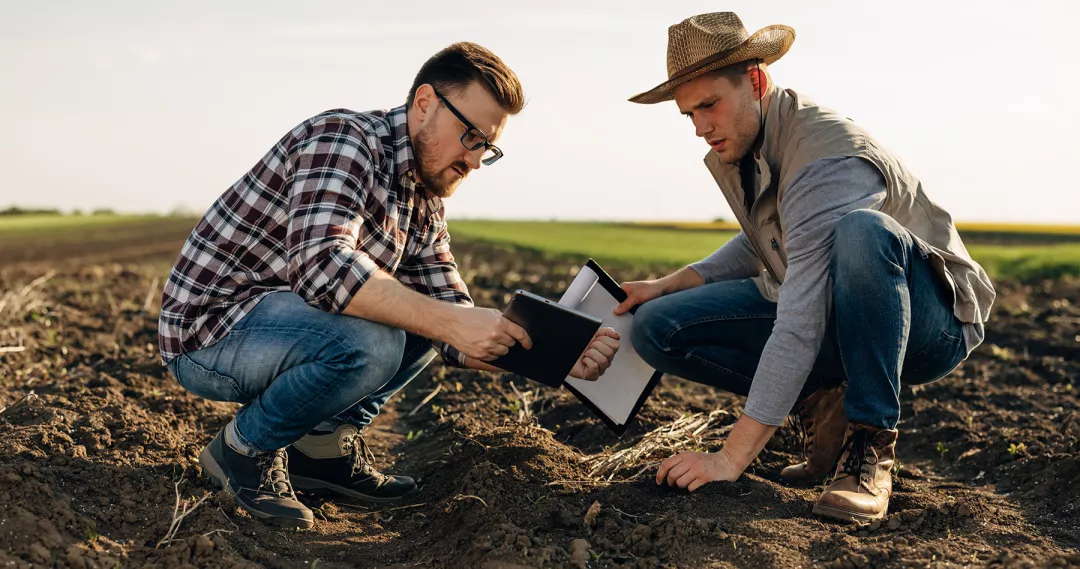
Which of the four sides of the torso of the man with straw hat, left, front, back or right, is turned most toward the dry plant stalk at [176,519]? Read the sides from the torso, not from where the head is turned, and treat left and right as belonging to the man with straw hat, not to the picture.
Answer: front

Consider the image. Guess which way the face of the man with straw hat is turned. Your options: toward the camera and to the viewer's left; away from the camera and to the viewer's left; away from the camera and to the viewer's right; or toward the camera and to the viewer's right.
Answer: toward the camera and to the viewer's left

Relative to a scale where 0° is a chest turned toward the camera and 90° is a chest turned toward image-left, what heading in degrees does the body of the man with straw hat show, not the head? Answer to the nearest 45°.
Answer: approximately 45°
